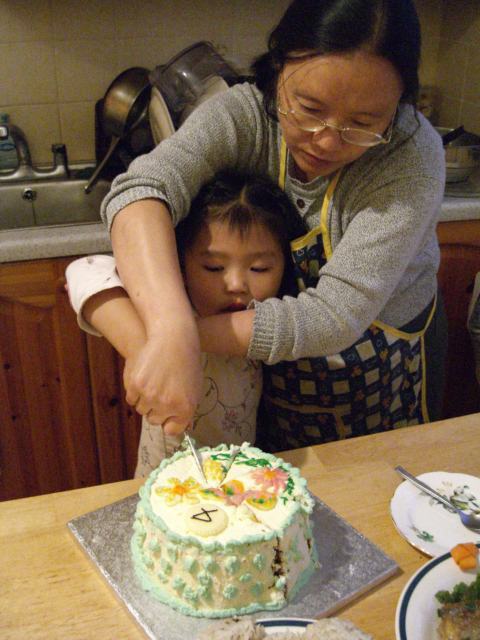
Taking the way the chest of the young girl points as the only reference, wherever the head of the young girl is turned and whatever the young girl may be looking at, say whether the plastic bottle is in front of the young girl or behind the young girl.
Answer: behind

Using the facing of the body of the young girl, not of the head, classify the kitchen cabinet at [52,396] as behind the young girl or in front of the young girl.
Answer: behind

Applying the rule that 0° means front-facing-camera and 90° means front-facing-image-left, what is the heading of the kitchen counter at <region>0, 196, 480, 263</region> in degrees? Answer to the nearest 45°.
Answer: approximately 0°

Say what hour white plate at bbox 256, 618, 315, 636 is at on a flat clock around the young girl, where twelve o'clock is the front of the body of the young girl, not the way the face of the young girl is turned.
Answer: The white plate is roughly at 12 o'clock from the young girl.

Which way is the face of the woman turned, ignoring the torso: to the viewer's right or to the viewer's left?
to the viewer's left

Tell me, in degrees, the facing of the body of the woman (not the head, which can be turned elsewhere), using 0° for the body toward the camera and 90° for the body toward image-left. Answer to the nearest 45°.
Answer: approximately 45°

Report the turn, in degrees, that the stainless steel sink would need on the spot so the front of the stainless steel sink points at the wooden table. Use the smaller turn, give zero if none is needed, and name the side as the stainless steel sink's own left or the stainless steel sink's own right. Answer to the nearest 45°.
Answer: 0° — it already faces it
